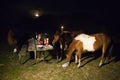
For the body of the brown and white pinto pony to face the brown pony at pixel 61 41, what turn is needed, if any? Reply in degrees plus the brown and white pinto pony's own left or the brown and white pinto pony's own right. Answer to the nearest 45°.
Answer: approximately 45° to the brown and white pinto pony's own right

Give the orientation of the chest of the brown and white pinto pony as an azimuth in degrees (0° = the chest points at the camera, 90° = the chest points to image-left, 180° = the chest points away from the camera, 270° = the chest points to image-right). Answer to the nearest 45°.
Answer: approximately 90°
